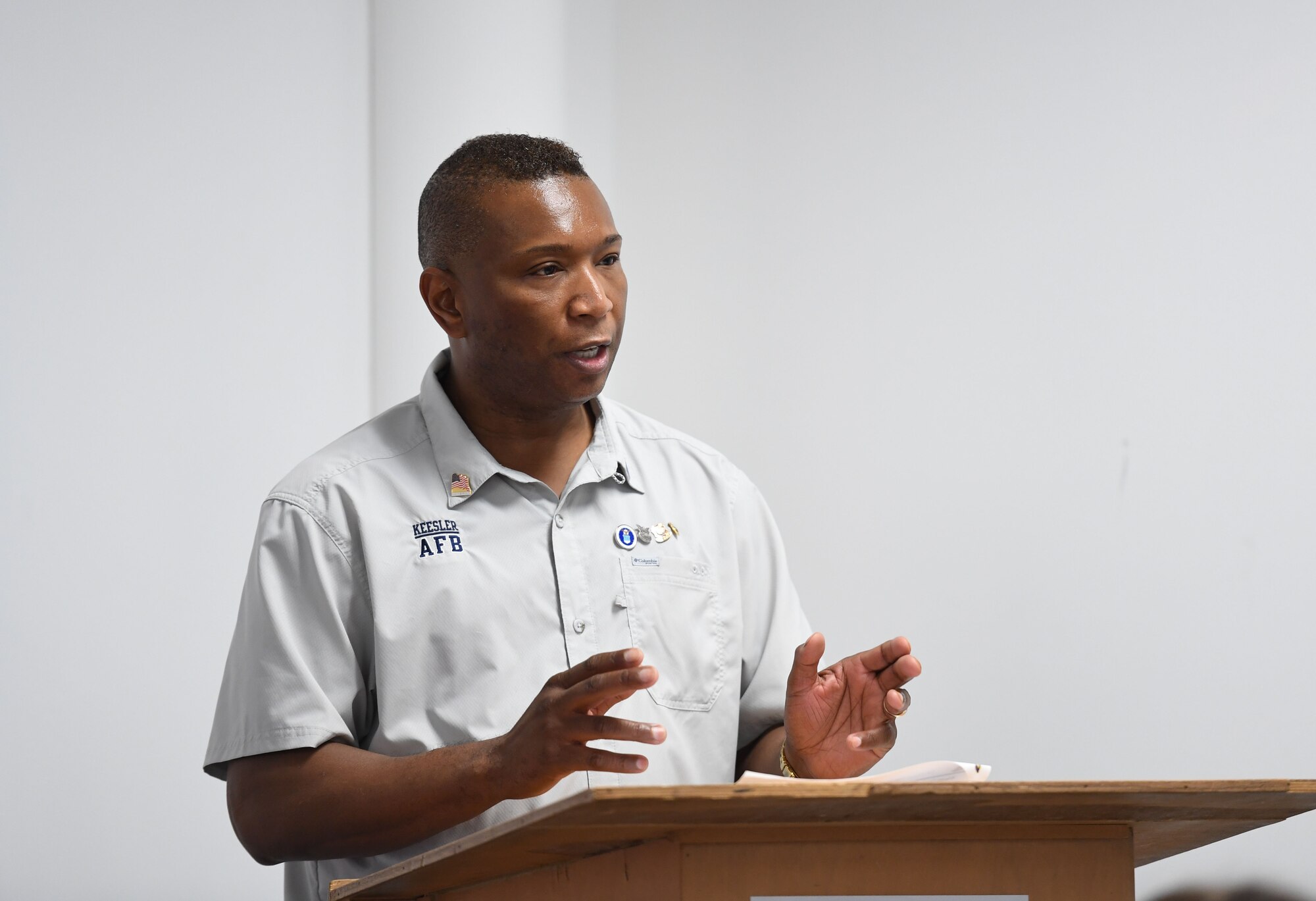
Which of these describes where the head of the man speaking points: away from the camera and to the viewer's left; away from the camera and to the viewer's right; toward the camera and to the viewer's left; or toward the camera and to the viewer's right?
toward the camera and to the viewer's right

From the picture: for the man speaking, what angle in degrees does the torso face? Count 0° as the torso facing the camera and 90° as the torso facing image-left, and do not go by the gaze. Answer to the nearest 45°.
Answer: approximately 315°

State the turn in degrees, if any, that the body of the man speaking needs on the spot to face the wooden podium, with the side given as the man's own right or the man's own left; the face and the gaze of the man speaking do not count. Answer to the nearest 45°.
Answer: approximately 45° to the man's own right
